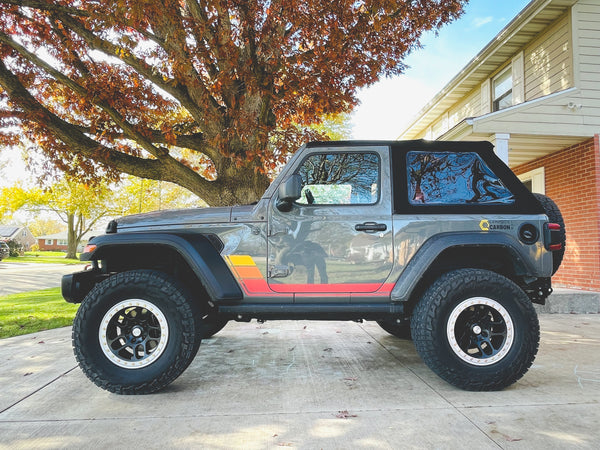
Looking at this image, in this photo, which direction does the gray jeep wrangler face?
to the viewer's left

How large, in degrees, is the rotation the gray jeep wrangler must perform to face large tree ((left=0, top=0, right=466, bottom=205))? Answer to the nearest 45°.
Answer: approximately 45° to its right
